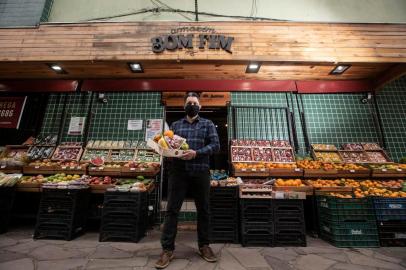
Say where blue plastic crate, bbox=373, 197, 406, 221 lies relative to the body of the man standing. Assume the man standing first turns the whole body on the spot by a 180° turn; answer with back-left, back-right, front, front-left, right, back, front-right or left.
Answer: right

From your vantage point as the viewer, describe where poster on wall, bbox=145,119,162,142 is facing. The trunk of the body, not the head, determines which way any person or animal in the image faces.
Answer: facing the viewer

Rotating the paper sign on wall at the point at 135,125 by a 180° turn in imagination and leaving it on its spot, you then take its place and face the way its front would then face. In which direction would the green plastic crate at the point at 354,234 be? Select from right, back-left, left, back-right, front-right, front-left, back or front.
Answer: back-right

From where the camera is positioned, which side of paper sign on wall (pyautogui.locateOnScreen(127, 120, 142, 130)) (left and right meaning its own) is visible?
front

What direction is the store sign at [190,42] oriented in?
toward the camera

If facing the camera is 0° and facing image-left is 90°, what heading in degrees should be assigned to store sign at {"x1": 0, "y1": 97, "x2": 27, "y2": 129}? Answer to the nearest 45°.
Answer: approximately 0°

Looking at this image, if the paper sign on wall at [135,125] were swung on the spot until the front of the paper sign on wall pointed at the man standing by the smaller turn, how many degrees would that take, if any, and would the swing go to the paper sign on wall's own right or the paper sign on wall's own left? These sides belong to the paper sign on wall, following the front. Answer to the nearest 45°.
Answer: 0° — it already faces them

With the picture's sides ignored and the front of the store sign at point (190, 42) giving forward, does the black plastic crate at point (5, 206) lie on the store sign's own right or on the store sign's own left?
on the store sign's own right

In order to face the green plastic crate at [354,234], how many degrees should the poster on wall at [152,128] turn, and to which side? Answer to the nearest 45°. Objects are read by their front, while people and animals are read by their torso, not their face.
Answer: approximately 45° to its left
